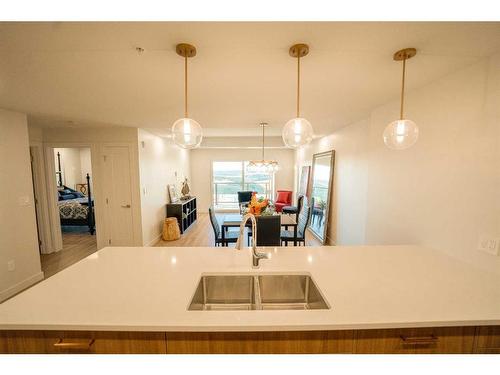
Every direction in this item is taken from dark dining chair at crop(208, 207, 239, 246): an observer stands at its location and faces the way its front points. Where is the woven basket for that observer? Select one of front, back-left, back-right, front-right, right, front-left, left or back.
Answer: back-left

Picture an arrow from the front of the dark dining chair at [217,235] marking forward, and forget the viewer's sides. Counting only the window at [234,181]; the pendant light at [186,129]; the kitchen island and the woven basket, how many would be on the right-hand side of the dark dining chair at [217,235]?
2

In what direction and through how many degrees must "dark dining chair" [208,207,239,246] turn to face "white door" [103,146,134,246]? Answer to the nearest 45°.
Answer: approximately 135° to its left

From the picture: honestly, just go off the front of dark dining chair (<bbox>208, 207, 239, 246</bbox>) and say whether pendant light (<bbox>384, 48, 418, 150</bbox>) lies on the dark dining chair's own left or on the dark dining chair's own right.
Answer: on the dark dining chair's own right

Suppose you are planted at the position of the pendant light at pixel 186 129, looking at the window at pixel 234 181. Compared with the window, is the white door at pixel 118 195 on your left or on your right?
left

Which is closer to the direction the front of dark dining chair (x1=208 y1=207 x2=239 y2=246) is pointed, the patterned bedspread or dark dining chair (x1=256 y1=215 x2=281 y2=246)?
the dark dining chair

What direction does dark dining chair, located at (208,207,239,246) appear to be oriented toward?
to the viewer's right

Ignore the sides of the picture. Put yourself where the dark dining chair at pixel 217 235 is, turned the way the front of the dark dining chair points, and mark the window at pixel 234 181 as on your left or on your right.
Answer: on your left

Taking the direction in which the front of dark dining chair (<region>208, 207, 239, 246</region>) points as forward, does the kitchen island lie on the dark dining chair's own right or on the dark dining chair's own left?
on the dark dining chair's own right

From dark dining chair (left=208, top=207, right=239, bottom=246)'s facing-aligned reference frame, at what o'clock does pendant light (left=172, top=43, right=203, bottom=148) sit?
The pendant light is roughly at 3 o'clock from the dark dining chair.

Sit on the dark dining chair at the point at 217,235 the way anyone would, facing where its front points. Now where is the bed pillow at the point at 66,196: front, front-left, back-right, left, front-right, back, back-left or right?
back-left

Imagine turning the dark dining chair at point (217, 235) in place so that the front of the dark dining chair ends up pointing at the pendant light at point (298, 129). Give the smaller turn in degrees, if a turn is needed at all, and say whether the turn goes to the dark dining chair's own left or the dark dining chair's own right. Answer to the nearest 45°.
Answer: approximately 90° to the dark dining chair's own right

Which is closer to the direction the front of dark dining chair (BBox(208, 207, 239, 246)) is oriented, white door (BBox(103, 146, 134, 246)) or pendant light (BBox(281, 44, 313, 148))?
the pendant light
